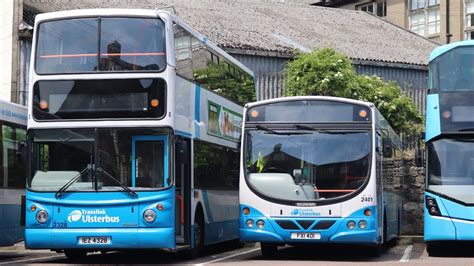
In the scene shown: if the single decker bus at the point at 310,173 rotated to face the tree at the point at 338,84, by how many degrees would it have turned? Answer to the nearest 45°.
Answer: approximately 180°

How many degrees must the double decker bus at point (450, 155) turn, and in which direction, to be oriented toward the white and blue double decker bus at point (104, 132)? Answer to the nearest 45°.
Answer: approximately 45° to its right

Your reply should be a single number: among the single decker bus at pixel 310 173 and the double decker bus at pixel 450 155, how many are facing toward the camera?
2

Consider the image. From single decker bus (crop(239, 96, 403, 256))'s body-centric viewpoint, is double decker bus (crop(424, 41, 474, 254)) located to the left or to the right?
on its left

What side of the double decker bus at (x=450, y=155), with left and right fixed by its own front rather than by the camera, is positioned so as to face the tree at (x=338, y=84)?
back

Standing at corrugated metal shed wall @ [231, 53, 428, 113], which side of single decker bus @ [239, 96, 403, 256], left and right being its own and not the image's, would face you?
back

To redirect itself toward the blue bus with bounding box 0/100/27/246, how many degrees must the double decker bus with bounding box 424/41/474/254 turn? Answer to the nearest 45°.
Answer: approximately 90° to its right

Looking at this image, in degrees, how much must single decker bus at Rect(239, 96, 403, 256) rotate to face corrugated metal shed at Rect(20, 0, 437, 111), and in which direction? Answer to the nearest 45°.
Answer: approximately 180°

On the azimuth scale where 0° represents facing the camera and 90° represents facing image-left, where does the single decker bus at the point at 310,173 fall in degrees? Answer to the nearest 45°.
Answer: approximately 0°
